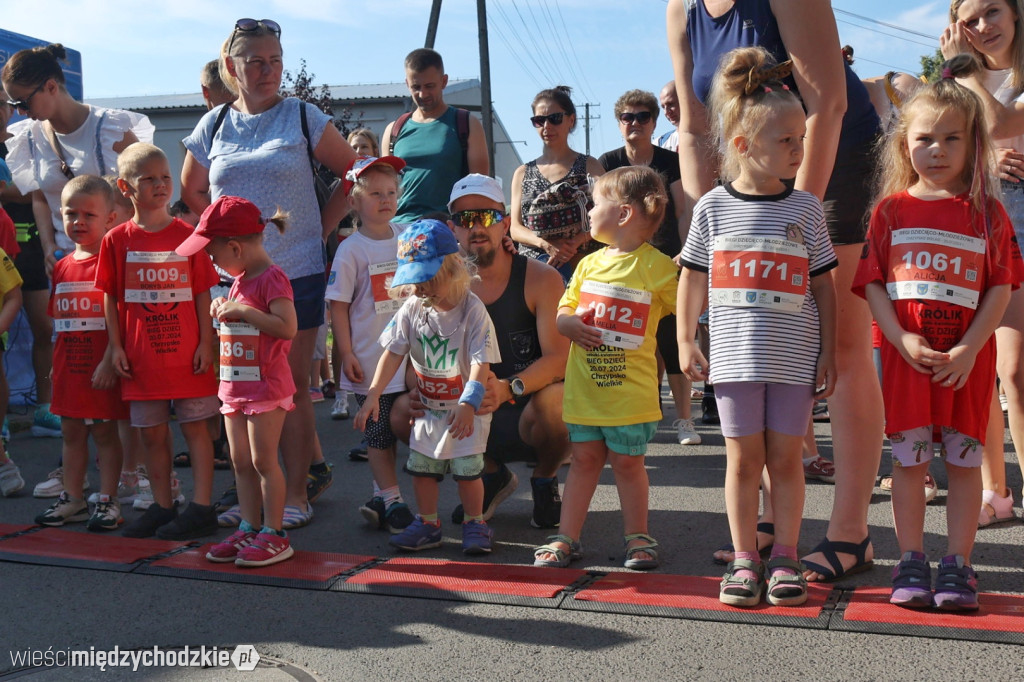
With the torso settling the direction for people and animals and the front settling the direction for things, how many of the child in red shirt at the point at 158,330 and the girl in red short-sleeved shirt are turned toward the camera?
2

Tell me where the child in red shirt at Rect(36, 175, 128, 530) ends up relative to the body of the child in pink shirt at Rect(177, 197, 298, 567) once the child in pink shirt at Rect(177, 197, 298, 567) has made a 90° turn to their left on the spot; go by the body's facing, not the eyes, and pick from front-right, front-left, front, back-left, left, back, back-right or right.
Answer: back

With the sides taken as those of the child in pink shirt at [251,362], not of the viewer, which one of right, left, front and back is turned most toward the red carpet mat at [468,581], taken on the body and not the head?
left

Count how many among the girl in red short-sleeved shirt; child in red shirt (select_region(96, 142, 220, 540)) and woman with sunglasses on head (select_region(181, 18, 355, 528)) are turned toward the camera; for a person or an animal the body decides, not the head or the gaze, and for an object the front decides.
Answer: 3

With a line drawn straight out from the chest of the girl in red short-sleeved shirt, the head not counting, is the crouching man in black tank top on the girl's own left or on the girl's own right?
on the girl's own right

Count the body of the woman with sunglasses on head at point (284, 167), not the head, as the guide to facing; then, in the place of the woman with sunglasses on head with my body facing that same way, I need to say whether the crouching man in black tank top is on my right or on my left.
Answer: on my left

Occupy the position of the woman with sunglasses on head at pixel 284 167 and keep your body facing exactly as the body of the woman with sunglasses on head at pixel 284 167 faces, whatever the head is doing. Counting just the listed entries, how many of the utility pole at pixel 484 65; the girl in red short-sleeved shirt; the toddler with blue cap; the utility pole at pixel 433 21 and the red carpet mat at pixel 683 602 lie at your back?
2

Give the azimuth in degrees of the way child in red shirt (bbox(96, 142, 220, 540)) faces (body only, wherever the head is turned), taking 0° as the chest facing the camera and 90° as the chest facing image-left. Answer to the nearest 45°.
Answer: approximately 0°

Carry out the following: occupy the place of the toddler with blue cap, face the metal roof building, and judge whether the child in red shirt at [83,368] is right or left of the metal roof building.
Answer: left

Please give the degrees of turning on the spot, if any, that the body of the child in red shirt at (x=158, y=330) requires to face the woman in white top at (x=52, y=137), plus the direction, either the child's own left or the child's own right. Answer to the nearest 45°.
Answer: approximately 180°

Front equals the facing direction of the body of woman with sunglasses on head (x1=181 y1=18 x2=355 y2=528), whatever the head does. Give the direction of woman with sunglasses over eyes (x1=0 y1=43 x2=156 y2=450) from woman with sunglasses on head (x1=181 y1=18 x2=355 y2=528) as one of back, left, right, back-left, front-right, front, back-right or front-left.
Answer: back-right
